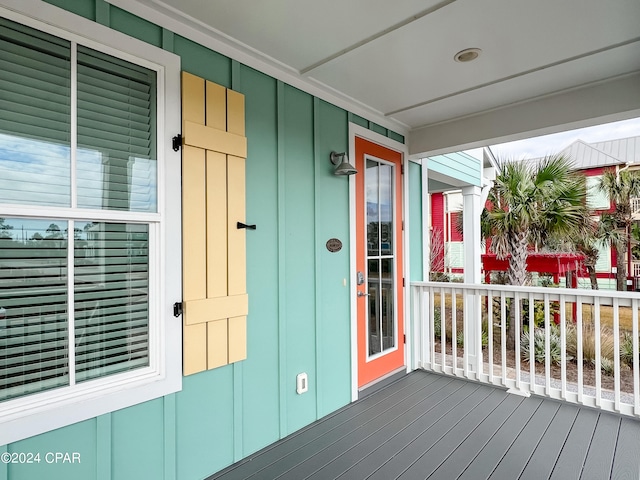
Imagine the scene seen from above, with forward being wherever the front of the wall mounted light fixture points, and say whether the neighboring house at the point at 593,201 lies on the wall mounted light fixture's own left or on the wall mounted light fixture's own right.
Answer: on the wall mounted light fixture's own left

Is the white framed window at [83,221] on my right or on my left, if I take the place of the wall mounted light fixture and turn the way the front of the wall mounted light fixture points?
on my right

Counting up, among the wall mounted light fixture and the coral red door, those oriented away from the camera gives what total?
0

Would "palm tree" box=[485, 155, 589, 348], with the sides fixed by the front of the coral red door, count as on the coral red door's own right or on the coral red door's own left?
on the coral red door's own left

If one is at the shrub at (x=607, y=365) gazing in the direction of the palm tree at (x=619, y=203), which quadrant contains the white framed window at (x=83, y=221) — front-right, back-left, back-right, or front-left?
back-left

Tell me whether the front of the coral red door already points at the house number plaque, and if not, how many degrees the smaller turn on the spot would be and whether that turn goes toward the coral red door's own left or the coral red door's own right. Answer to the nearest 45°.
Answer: approximately 90° to the coral red door's own right

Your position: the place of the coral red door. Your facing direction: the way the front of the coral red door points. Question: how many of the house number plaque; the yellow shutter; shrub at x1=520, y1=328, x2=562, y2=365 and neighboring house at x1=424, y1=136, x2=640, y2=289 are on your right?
2

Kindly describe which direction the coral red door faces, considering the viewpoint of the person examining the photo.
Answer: facing the viewer and to the right of the viewer

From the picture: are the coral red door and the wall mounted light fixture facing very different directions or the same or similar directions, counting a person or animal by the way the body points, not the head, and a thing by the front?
same or similar directions
